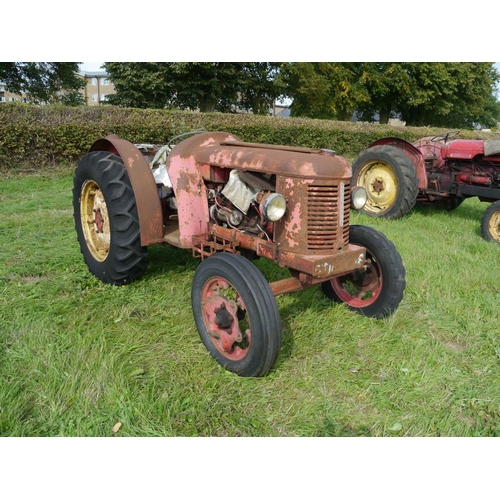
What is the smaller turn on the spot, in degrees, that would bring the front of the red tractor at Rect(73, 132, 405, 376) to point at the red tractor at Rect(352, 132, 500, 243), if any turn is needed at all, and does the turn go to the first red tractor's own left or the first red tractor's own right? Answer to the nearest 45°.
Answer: approximately 90° to the first red tractor's own left

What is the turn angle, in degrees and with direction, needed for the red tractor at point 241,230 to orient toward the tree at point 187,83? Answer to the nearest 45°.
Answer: approximately 135° to its left

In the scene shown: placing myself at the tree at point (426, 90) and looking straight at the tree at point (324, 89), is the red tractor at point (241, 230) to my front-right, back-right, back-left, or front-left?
front-left

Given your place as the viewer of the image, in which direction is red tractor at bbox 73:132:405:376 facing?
facing the viewer and to the right of the viewer

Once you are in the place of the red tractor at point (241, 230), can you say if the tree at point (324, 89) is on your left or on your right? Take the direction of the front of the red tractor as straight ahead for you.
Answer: on your left

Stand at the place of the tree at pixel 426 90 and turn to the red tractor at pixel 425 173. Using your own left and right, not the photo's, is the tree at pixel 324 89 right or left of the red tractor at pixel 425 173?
right

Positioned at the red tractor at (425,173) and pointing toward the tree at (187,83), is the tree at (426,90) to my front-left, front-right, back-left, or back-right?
front-right
